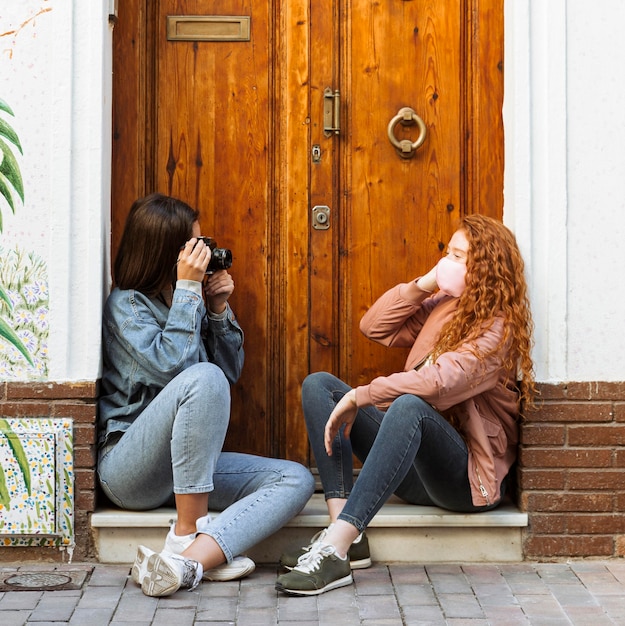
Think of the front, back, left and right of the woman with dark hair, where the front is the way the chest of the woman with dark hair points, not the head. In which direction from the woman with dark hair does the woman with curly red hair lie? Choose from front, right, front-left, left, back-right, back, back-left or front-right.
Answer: front

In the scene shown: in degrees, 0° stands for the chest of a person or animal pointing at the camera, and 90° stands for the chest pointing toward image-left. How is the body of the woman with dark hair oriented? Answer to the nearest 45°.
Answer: approximately 270°

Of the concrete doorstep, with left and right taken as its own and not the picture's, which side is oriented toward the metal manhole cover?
right

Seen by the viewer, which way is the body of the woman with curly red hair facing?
to the viewer's left

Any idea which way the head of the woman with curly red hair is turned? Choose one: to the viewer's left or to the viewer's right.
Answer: to the viewer's left

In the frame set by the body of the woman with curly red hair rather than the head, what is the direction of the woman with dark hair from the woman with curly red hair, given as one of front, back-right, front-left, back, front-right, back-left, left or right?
front

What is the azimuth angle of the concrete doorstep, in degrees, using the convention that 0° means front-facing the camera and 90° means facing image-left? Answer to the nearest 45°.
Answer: approximately 0°

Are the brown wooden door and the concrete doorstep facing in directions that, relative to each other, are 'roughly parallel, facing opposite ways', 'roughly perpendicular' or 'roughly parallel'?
roughly parallel

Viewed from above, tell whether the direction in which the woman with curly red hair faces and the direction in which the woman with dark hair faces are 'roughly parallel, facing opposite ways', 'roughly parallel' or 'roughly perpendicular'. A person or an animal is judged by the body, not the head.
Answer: roughly parallel, facing opposite ways

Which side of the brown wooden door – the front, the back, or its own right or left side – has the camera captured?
front

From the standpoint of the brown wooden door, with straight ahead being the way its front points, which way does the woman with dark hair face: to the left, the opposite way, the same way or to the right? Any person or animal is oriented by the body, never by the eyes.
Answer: to the left
